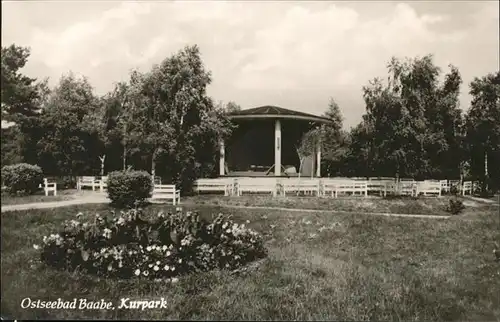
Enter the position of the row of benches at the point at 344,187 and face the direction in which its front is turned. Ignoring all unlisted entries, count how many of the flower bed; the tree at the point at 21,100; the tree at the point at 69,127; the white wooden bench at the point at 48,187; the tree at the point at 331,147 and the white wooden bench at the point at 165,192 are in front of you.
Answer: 1

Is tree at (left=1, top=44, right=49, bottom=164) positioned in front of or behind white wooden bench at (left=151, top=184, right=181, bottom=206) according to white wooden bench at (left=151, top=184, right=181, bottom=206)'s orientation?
behind

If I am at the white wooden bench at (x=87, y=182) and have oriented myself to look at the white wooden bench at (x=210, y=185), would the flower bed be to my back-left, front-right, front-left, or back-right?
front-right

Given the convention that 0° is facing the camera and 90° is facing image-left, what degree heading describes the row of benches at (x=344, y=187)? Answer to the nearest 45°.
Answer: approximately 180°

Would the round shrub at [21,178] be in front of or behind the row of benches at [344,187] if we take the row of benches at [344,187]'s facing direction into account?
behind

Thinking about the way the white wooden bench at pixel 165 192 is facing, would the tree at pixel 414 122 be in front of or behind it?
in front

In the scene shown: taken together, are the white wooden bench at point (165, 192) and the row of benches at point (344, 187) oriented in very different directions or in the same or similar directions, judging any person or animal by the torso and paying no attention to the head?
same or similar directions
